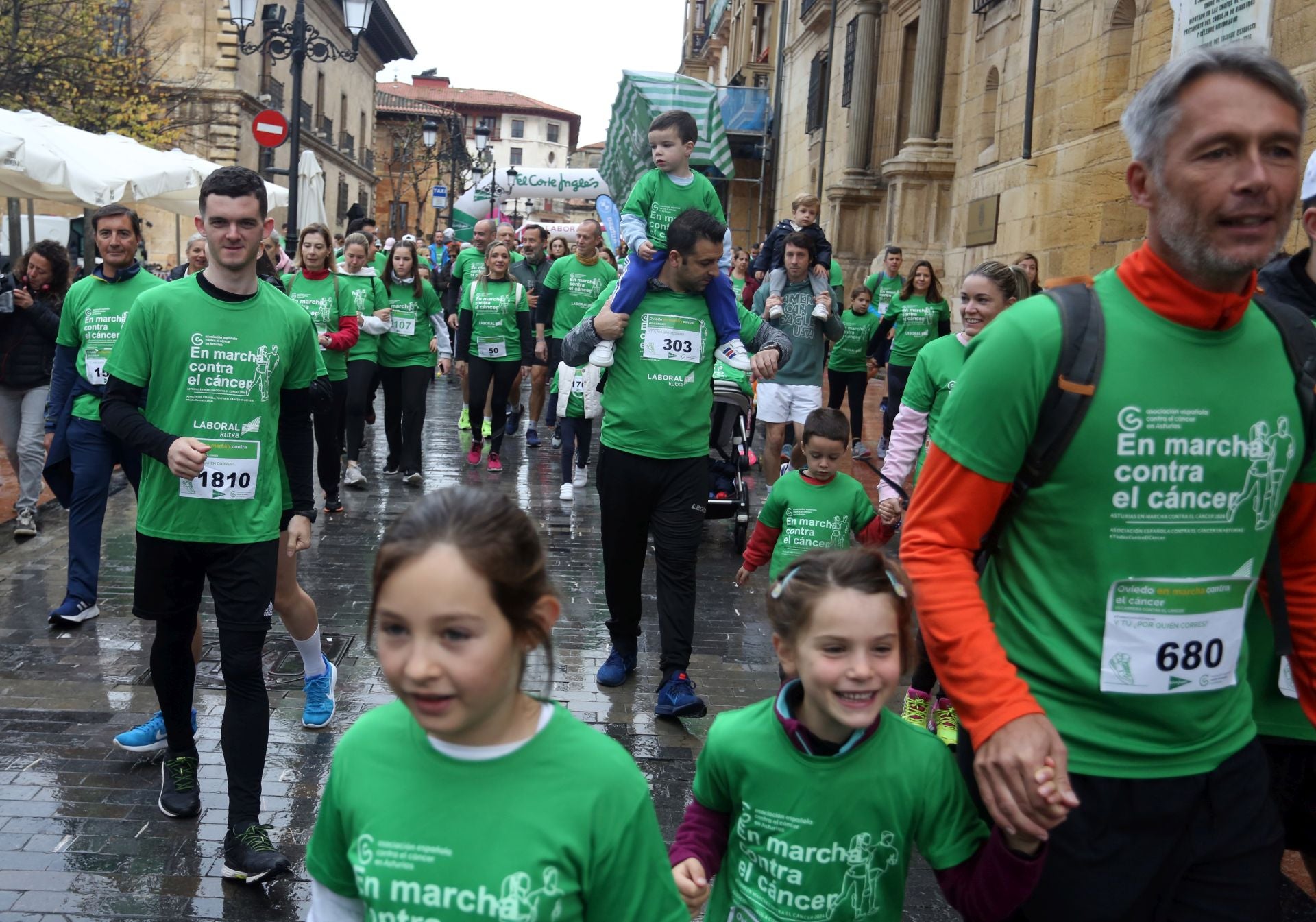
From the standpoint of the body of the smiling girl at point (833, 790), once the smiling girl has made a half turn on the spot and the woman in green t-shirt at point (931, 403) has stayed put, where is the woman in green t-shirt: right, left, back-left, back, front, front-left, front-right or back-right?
front

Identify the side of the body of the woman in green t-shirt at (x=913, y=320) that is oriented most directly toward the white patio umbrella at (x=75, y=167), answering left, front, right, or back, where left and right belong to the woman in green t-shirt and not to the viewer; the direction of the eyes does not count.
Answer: right

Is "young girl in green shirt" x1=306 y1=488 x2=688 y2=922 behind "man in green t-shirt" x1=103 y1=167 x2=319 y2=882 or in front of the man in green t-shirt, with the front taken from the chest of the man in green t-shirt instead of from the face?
in front

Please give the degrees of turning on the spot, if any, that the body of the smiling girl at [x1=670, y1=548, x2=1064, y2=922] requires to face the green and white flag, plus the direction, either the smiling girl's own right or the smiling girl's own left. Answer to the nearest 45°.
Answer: approximately 180°

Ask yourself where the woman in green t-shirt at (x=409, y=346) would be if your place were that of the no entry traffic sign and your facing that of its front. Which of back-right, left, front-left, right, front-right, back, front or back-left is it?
front

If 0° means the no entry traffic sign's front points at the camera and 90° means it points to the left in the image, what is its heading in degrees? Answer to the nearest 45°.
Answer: approximately 0°

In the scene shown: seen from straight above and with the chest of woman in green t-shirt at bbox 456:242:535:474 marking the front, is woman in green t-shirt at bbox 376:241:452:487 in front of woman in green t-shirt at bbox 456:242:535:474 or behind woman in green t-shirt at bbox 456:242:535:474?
in front

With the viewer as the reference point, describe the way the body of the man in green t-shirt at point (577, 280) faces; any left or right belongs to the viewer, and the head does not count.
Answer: facing the viewer

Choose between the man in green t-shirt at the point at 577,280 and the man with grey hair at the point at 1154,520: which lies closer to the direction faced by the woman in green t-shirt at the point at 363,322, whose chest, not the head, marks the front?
the man with grey hair

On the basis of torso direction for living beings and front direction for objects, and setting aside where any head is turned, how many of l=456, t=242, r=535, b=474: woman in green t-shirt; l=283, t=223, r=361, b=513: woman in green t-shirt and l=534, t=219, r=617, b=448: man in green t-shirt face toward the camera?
3

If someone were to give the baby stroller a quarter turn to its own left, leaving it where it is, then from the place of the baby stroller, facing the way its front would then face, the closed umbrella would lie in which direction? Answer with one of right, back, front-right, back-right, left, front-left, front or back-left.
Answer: back-left

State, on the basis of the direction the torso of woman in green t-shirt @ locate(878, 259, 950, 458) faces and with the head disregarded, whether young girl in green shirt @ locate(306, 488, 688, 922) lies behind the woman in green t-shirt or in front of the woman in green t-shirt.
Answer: in front

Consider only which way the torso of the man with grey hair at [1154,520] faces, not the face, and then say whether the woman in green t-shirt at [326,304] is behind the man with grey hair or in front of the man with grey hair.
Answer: behind
